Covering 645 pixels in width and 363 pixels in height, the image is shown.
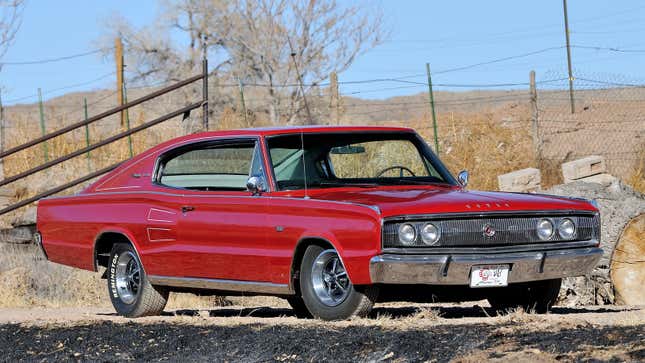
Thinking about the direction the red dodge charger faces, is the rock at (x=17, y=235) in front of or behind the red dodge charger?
behind

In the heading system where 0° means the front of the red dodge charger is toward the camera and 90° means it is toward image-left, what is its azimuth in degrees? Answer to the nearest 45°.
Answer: approximately 315°

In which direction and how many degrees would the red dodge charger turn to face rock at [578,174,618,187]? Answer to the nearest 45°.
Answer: approximately 90° to its left

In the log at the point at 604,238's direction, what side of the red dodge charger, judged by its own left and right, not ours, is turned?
left

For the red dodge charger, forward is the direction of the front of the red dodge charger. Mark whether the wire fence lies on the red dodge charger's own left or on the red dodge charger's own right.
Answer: on the red dodge charger's own left

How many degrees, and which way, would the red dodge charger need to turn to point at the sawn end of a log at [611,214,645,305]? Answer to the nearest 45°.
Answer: approximately 90° to its left

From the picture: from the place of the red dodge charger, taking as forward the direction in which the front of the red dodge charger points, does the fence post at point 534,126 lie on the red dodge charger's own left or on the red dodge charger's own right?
on the red dodge charger's own left
